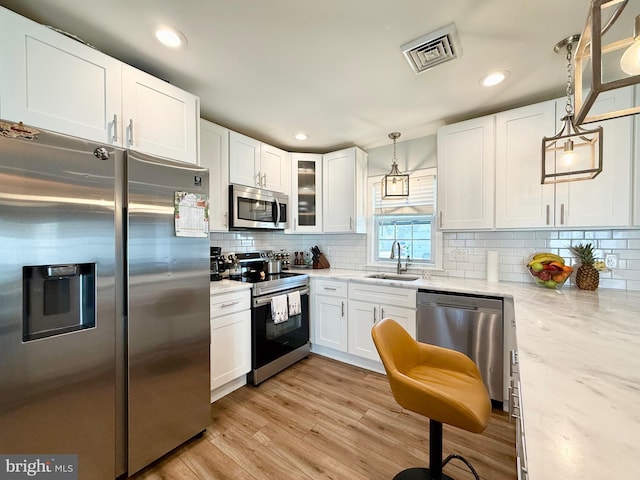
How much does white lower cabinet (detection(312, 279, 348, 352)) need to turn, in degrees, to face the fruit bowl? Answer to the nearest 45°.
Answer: approximately 90° to its left

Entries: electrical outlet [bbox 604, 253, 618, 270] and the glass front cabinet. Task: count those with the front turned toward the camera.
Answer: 2

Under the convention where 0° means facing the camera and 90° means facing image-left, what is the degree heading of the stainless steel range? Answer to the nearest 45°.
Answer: approximately 315°

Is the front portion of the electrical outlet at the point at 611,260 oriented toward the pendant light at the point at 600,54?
yes

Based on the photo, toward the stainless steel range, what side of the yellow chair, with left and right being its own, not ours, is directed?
back

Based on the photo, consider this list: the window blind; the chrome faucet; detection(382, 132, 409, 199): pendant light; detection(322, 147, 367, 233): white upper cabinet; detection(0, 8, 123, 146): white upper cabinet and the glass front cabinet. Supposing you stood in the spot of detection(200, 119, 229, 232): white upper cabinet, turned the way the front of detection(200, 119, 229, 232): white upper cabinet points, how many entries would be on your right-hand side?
1

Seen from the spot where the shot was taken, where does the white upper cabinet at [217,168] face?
facing the viewer and to the right of the viewer

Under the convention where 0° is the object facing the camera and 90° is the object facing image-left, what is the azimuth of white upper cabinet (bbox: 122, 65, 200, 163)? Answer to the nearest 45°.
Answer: approximately 315°

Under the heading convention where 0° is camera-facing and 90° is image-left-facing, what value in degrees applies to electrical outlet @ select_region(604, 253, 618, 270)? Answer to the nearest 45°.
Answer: approximately 0°

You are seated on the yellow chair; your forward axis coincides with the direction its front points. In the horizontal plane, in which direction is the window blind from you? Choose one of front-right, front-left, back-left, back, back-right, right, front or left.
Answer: back-left
